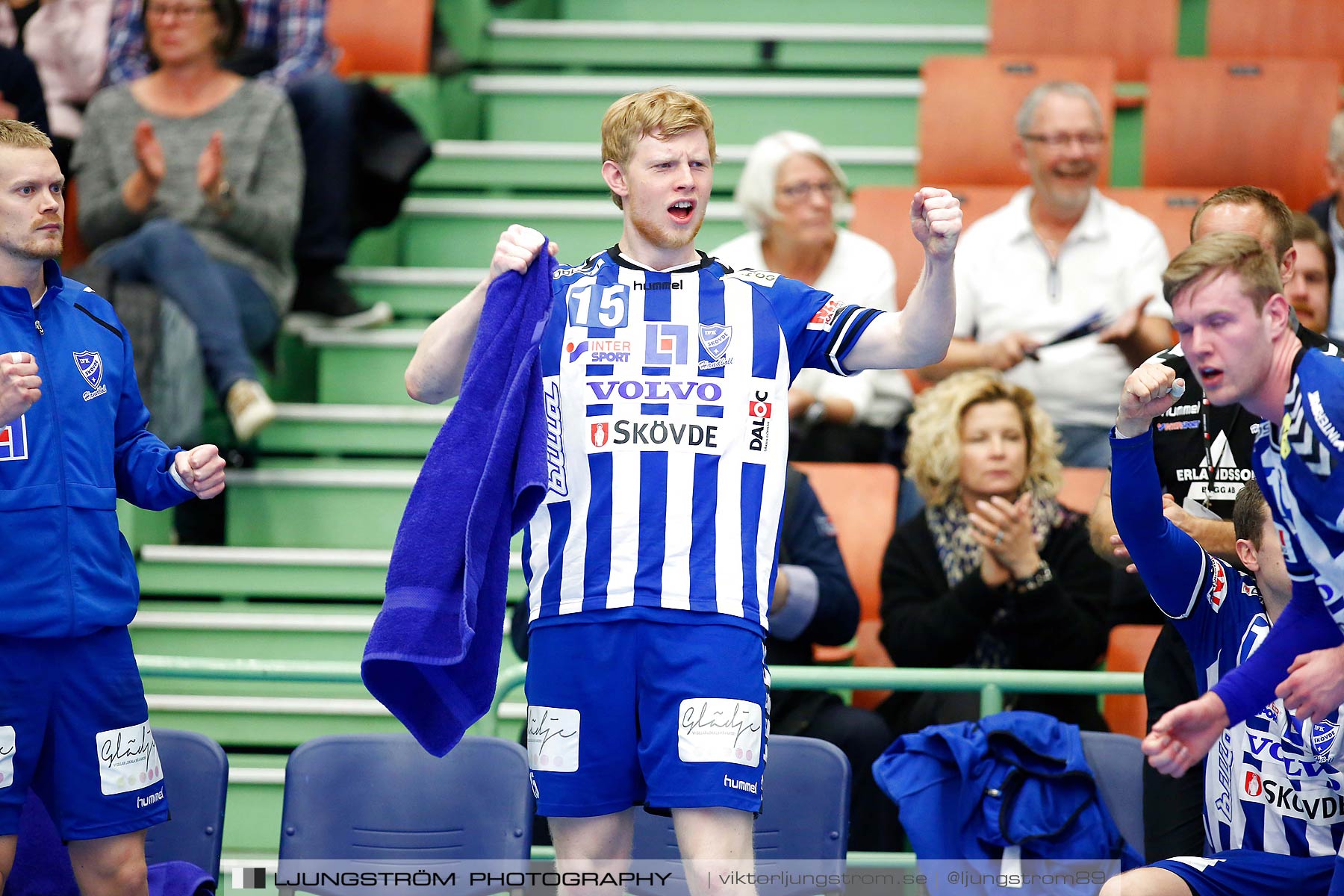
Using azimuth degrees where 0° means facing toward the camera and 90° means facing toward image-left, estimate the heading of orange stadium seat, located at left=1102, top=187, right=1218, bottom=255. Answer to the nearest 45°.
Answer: approximately 0°

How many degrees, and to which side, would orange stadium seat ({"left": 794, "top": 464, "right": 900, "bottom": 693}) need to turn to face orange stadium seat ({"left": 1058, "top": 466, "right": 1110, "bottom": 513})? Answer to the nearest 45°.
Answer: approximately 90° to its left

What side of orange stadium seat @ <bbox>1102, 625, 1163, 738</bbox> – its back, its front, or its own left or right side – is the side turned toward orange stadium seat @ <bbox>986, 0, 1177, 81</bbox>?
back
